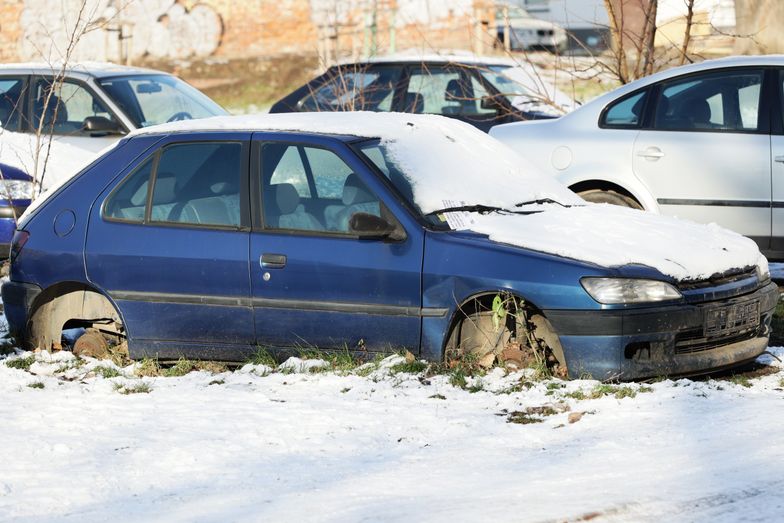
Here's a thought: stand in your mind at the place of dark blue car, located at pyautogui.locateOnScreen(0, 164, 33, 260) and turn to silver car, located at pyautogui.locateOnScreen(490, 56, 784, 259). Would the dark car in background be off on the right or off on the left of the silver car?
left

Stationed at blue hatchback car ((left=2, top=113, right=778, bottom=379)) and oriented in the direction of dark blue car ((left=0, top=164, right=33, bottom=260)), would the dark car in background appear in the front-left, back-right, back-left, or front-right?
front-right

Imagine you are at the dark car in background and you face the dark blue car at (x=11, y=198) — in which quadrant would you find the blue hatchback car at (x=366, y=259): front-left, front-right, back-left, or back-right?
front-left

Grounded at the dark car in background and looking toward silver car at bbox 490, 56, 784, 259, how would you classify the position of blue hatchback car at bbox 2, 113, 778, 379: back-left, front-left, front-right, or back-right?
front-right

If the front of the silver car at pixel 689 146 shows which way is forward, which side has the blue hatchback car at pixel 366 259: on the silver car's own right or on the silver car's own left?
on the silver car's own right

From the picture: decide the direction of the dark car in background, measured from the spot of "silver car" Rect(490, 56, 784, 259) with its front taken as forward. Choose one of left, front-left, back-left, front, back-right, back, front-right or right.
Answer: back-left

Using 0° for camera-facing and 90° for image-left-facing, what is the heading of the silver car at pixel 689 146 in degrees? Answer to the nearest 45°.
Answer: approximately 270°

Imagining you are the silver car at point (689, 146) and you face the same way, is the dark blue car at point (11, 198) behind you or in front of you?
behind

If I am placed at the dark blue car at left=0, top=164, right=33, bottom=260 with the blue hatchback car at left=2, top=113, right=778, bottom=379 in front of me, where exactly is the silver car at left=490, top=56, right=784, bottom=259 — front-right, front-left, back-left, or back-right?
front-left
